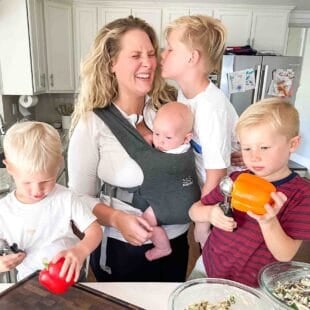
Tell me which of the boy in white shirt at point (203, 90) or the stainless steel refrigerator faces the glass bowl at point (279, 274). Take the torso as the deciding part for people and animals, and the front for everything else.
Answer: the stainless steel refrigerator

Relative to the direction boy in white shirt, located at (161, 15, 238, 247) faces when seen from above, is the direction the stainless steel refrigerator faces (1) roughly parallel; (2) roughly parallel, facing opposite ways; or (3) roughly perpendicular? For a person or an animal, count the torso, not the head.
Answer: roughly perpendicular

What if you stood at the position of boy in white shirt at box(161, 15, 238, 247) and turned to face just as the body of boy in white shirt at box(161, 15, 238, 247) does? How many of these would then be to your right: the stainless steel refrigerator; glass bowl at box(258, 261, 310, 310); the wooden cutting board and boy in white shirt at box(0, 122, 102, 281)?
1

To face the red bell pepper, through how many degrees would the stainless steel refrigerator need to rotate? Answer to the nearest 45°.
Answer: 0° — it already faces it

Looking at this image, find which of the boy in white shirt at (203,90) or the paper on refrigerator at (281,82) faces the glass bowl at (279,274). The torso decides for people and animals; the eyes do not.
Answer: the paper on refrigerator

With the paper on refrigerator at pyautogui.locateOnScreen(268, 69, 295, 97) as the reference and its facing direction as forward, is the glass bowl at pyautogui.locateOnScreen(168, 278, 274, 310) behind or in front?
in front

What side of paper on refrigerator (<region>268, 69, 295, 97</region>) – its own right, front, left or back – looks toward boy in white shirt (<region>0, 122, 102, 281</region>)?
front

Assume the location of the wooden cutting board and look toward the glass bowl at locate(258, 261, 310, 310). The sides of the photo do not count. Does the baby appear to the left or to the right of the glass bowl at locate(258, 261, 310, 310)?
left

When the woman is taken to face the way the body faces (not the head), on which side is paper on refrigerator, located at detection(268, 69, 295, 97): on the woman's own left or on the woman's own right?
on the woman's own left

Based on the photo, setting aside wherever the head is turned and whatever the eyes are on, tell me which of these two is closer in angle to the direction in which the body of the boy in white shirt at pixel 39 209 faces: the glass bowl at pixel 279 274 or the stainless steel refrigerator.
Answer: the glass bowl

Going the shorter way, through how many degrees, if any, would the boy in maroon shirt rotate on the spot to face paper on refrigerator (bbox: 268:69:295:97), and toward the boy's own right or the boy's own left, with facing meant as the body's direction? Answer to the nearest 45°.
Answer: approximately 135° to the boy's own right

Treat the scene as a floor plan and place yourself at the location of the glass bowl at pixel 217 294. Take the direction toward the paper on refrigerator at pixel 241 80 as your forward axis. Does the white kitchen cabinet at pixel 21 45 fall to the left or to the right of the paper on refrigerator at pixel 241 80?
left

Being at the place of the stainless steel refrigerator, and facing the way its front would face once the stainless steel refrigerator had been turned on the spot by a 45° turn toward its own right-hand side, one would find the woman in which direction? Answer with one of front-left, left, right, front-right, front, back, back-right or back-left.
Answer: front-left

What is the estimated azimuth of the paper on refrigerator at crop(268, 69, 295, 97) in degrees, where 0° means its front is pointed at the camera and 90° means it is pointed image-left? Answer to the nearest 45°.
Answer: approximately 0°

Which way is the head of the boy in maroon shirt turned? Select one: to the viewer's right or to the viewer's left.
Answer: to the viewer's left

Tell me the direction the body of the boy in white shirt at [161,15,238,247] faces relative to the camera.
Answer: to the viewer's left
